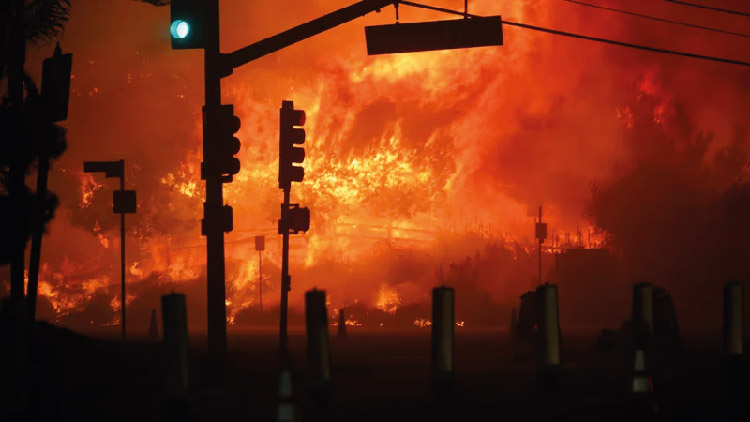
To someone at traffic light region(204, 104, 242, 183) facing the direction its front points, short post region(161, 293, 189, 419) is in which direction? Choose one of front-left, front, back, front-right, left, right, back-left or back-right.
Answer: right

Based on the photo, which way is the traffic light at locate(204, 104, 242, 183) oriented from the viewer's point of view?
to the viewer's right

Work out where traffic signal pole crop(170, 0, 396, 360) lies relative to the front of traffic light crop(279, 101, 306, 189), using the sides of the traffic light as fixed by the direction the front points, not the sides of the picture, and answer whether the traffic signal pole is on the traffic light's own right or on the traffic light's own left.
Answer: on the traffic light's own right

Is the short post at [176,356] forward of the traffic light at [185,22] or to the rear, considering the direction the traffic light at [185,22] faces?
forward

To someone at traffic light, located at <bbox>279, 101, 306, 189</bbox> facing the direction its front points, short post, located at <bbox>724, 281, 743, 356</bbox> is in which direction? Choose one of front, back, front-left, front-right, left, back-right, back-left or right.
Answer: front-right

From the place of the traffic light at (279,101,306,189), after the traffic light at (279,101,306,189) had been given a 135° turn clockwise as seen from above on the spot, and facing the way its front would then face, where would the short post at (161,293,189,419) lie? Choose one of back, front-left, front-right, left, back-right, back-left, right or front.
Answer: front-left

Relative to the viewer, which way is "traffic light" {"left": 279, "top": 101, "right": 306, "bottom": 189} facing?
to the viewer's right

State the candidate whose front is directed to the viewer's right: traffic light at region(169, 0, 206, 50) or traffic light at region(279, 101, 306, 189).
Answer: traffic light at region(279, 101, 306, 189)

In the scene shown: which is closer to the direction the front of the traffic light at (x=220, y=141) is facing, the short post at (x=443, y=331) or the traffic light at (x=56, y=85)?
the short post

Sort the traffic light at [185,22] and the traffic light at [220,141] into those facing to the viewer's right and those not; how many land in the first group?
1

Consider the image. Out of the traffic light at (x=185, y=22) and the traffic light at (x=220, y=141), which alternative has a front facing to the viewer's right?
the traffic light at (x=220, y=141)
